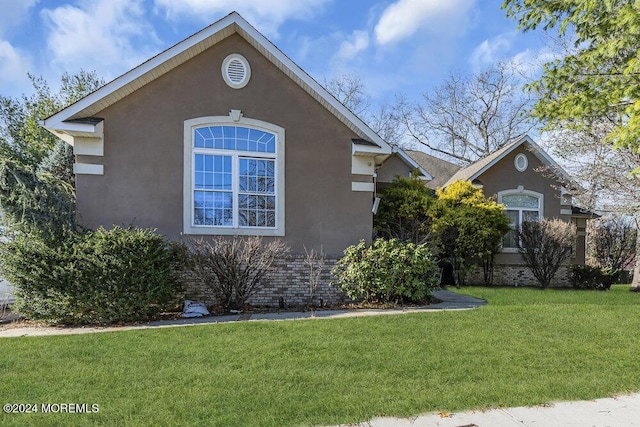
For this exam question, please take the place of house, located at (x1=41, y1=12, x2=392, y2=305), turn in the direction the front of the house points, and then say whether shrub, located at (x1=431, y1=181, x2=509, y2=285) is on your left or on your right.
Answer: on your left

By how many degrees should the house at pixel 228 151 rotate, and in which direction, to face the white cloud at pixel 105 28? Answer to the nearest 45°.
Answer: approximately 135° to its right

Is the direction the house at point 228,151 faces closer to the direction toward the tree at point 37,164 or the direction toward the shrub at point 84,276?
the shrub

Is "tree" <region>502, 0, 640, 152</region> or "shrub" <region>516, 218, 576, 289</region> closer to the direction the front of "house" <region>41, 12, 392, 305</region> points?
the tree

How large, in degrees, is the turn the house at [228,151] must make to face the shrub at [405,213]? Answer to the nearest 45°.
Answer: approximately 135° to its left

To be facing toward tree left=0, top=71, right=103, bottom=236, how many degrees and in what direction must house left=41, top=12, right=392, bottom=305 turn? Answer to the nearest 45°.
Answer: approximately 135° to its right

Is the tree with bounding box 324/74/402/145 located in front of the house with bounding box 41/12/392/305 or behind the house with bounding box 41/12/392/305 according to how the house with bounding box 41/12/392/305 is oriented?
behind

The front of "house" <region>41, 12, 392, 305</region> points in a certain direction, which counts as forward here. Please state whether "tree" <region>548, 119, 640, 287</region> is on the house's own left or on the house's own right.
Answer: on the house's own left

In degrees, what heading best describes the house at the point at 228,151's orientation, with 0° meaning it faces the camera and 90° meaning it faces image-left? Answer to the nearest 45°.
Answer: approximately 0°

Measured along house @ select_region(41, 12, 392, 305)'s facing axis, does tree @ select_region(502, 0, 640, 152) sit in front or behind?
in front
